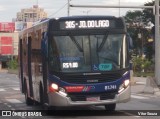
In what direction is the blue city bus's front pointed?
toward the camera
